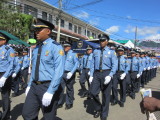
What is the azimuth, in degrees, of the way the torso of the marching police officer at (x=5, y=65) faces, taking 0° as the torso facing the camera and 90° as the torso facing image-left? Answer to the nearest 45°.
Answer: approximately 45°

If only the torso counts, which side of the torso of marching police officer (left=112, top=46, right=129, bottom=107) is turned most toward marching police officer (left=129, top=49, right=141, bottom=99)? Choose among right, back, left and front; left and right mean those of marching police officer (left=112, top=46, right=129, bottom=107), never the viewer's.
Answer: back

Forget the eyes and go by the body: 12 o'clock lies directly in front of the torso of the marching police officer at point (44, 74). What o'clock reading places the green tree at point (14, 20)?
The green tree is roughly at 4 o'clock from the marching police officer.

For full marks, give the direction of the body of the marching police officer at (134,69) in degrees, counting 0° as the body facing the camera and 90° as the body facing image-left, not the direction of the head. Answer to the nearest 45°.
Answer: approximately 45°

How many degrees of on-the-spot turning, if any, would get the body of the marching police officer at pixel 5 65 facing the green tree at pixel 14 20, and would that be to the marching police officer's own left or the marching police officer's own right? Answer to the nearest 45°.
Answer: approximately 135° to the marching police officer's own right

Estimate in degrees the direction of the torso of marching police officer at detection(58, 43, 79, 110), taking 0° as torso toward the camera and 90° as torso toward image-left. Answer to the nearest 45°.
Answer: approximately 45°

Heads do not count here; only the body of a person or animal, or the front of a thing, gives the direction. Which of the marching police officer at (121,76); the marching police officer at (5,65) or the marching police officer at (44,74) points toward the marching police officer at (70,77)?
the marching police officer at (121,76)

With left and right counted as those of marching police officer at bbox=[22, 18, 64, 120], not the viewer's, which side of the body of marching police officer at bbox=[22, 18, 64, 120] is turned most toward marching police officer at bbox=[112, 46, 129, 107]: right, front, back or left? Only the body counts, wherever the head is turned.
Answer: back

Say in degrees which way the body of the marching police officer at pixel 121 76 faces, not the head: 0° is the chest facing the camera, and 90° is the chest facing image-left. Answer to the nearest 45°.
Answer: approximately 45°
